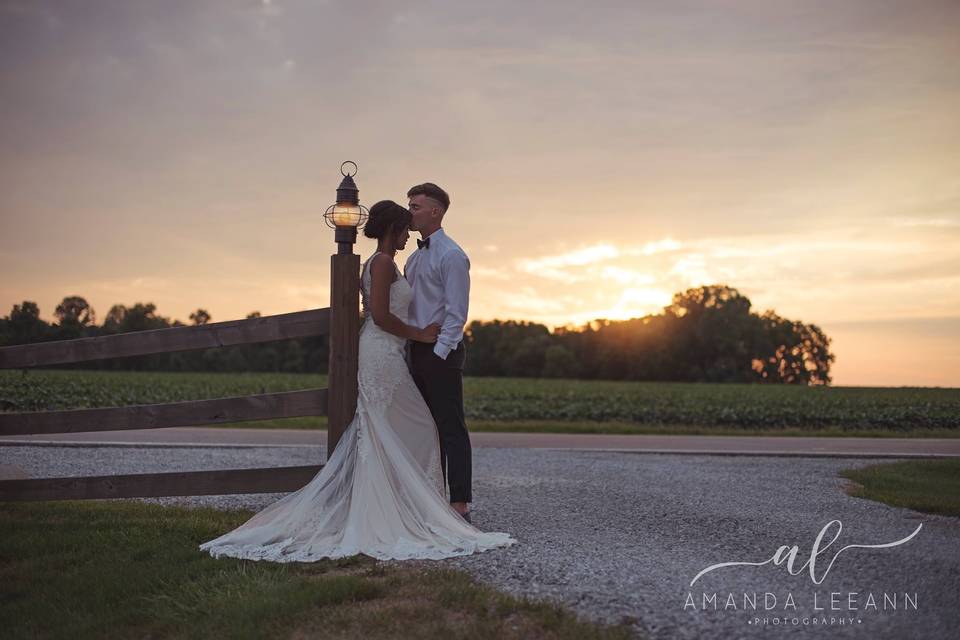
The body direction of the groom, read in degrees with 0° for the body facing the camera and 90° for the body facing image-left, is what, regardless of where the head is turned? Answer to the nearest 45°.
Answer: approximately 45°

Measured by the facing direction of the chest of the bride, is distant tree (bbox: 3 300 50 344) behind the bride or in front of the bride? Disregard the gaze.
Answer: behind

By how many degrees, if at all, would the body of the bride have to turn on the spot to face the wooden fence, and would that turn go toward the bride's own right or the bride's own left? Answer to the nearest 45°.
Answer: approximately 135° to the bride's own left

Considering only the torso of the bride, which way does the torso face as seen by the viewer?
to the viewer's right

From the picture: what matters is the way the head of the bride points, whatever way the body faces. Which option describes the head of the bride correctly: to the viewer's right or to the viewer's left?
to the viewer's right
